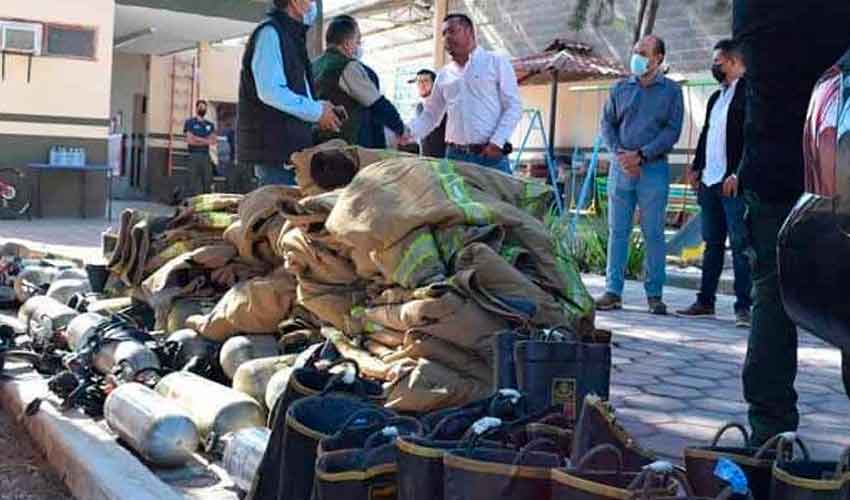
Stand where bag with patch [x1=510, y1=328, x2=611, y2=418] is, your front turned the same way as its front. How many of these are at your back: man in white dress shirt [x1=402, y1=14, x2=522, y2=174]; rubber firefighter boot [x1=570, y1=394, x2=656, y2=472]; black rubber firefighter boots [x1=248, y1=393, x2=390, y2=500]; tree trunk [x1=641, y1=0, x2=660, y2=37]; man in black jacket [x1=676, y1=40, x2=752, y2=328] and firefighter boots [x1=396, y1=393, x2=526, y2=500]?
3

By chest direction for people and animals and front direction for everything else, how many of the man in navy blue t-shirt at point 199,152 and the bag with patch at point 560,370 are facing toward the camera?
2

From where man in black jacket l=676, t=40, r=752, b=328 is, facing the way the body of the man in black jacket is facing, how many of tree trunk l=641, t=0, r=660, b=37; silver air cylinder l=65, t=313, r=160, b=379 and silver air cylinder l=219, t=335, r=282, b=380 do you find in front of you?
2

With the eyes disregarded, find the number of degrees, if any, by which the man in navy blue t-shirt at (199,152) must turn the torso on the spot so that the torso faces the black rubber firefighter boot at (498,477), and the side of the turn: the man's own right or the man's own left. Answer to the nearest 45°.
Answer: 0° — they already face it

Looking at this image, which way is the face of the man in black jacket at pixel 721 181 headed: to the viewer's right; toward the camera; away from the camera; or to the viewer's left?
to the viewer's left

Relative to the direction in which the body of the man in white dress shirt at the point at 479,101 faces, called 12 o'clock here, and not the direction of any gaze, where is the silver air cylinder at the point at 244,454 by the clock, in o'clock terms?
The silver air cylinder is roughly at 11 o'clock from the man in white dress shirt.

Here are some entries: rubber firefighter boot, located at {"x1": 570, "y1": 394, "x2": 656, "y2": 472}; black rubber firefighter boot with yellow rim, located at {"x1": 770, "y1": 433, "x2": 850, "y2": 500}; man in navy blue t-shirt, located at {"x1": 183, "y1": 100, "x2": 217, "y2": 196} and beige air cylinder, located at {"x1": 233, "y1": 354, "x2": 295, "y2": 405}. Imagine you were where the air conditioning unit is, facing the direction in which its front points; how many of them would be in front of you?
3

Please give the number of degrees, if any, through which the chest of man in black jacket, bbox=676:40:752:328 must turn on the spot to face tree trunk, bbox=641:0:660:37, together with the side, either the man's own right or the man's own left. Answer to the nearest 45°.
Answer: approximately 135° to the man's own right

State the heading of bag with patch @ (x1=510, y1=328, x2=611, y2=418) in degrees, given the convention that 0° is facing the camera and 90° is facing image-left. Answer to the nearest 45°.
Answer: approximately 0°

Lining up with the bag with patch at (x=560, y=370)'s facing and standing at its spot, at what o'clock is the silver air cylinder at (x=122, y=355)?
The silver air cylinder is roughly at 4 o'clock from the bag with patch.

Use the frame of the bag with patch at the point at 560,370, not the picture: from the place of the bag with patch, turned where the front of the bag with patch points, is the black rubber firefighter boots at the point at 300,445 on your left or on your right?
on your right

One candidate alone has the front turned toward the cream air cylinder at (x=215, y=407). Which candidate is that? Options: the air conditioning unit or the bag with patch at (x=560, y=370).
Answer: the air conditioning unit
